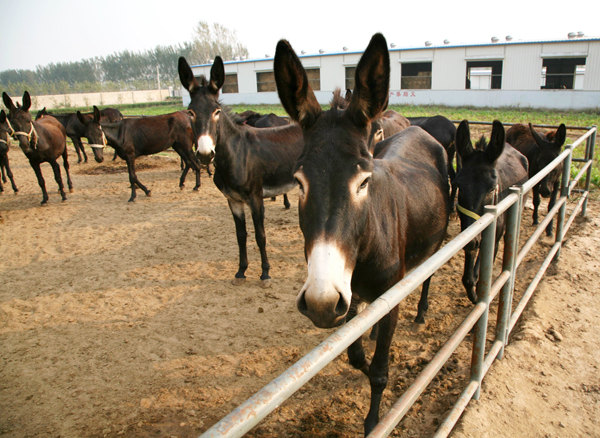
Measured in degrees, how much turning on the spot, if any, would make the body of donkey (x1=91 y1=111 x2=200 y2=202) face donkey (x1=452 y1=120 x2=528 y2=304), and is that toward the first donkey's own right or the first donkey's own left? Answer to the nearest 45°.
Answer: approximately 90° to the first donkey's own left

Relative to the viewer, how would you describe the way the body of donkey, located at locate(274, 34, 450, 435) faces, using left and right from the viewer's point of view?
facing the viewer and to the left of the viewer

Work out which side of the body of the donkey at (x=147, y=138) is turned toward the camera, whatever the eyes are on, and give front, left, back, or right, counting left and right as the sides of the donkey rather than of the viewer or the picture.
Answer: left

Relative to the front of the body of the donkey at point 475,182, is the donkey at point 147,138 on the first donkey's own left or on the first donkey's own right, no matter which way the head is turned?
on the first donkey's own right

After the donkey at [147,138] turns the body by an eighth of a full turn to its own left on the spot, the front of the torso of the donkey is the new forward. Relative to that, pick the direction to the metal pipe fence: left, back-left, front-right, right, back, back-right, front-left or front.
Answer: front-left

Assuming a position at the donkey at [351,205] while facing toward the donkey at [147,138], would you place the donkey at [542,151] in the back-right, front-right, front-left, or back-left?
front-right

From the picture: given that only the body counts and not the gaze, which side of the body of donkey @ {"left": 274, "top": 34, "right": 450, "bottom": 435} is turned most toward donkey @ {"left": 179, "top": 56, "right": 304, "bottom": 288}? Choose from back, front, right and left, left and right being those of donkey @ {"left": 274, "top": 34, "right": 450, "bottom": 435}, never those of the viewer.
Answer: right

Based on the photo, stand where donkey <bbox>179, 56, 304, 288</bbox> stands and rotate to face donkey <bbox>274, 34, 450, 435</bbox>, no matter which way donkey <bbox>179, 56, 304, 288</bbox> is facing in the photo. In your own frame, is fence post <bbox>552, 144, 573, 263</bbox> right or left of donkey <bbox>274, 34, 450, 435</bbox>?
left

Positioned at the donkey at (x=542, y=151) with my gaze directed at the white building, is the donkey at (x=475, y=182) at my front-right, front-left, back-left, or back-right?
back-left

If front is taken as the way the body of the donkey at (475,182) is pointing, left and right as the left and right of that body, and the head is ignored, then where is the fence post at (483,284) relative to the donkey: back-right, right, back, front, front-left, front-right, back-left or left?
front-left
